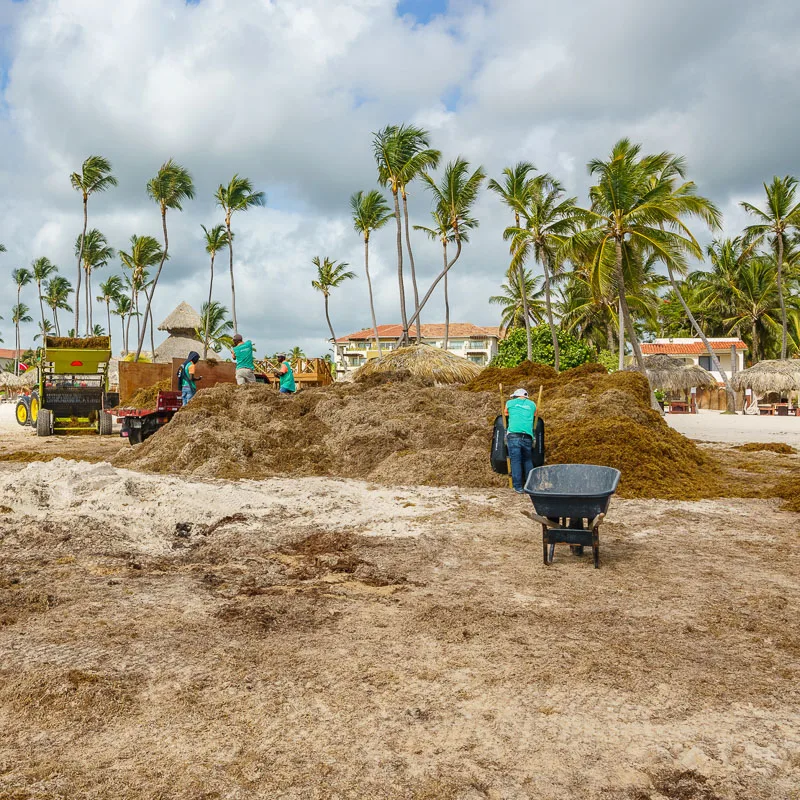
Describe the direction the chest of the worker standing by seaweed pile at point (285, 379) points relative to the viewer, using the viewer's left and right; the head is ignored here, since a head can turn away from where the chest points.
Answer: facing to the left of the viewer

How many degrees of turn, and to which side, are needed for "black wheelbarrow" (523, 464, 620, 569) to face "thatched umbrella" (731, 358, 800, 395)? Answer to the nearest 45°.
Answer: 0° — it already faces it

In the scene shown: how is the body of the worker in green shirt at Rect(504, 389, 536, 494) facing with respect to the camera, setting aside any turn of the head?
away from the camera

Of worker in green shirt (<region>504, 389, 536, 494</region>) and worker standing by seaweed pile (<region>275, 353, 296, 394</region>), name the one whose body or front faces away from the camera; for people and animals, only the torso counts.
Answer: the worker in green shirt

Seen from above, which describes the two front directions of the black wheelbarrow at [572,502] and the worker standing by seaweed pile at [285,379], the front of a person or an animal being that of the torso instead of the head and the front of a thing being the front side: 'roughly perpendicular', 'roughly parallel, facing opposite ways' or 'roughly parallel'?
roughly perpendicular

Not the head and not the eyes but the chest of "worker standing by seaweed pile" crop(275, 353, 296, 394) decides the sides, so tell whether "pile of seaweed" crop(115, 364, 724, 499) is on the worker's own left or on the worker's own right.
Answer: on the worker's own left

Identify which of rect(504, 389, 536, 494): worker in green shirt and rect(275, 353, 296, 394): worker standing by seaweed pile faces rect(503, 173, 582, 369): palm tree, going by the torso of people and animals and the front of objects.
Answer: the worker in green shirt

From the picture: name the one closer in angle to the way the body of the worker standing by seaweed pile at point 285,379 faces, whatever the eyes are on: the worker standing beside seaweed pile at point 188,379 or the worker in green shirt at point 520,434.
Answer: the worker standing beside seaweed pile

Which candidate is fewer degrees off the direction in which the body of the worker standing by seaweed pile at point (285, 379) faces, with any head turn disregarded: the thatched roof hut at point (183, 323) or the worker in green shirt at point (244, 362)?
the worker in green shirt

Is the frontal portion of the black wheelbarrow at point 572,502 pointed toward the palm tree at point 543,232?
yes

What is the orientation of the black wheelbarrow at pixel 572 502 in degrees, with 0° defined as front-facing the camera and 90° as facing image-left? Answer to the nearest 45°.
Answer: approximately 180°
